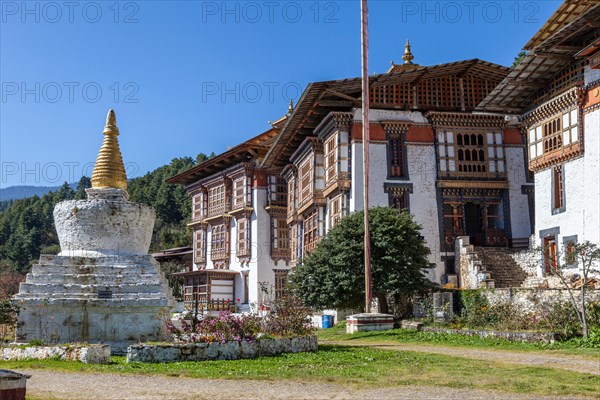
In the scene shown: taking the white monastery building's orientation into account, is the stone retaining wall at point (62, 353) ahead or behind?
ahead

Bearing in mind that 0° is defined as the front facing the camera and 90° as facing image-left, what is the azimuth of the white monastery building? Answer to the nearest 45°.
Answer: approximately 0°

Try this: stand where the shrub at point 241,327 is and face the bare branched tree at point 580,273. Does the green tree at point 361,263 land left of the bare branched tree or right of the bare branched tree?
left

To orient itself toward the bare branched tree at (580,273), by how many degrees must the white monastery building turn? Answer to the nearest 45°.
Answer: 0° — it already faces it

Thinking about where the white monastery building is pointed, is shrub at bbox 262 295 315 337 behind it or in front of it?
in front

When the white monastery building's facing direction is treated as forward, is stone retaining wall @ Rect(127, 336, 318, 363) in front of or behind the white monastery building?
in front

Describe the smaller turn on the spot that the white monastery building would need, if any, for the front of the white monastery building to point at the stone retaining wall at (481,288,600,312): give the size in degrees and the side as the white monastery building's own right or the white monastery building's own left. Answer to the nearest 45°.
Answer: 0° — it already faces it

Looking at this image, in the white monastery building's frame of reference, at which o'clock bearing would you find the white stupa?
The white stupa is roughly at 1 o'clock from the white monastery building.

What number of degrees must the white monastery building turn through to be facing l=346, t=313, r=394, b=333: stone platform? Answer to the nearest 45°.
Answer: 0° — it already faces it
